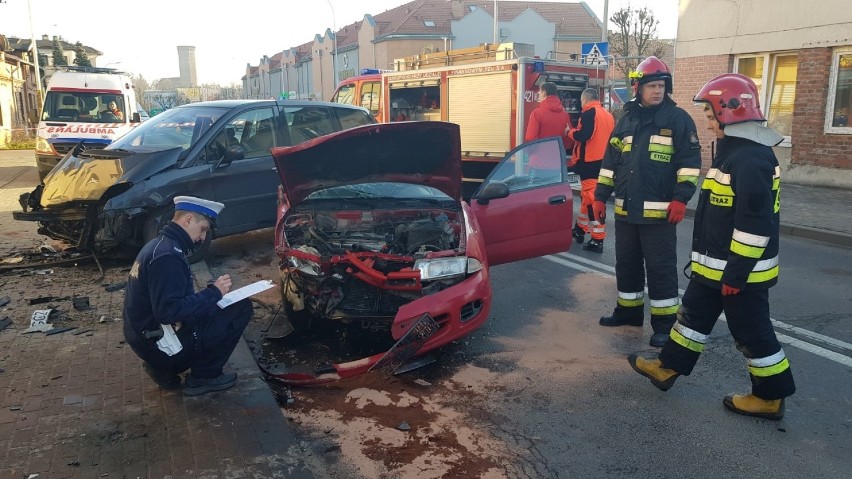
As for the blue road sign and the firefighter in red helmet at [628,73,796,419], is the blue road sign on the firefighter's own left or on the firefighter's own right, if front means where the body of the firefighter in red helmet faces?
on the firefighter's own right

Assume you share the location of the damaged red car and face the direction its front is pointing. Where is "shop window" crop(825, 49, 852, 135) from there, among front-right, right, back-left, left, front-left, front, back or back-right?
back-left

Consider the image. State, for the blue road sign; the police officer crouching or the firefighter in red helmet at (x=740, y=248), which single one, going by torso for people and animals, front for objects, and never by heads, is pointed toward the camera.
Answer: the blue road sign

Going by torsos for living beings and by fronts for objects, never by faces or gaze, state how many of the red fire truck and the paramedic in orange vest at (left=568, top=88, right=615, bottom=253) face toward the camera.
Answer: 0

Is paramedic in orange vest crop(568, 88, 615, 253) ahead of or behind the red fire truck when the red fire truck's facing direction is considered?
behind

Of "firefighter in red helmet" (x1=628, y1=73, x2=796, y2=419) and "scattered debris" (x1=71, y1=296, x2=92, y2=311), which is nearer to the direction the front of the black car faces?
the scattered debris

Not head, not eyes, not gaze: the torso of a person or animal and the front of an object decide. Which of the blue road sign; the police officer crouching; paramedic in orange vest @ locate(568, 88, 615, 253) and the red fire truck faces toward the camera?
the blue road sign

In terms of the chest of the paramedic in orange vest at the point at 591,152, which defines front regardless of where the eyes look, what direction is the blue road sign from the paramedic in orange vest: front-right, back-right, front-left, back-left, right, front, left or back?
front-right

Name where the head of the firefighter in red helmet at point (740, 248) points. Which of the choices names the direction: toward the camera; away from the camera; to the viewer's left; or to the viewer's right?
to the viewer's left

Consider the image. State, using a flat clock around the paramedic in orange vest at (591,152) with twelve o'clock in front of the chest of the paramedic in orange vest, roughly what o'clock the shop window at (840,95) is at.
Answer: The shop window is roughly at 3 o'clock from the paramedic in orange vest.

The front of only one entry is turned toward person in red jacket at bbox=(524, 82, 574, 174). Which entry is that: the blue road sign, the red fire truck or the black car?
the blue road sign

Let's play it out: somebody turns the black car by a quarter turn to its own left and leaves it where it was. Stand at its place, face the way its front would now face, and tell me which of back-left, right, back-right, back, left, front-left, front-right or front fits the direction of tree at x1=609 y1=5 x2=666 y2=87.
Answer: left

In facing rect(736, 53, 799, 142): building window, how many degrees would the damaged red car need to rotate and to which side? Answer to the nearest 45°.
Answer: approximately 135° to its left

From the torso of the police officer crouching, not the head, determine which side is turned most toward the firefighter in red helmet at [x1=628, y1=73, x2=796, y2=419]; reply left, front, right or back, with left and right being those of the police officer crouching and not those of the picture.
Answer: front

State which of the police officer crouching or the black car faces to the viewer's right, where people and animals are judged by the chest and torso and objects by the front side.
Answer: the police officer crouching

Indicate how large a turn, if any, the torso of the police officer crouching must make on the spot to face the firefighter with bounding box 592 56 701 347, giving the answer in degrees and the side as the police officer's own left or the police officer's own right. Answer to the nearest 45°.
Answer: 0° — they already face them

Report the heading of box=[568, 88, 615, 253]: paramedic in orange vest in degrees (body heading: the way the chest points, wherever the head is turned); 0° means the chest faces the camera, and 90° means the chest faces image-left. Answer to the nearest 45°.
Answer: approximately 135°

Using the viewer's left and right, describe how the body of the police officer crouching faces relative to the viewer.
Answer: facing to the right of the viewer

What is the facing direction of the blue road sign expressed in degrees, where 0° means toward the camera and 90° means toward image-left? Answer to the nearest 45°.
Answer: approximately 0°

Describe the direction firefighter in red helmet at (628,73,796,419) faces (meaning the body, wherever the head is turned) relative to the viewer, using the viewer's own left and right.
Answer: facing to the left of the viewer

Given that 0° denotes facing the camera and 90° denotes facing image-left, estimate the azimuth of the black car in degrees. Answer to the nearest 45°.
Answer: approximately 45°
